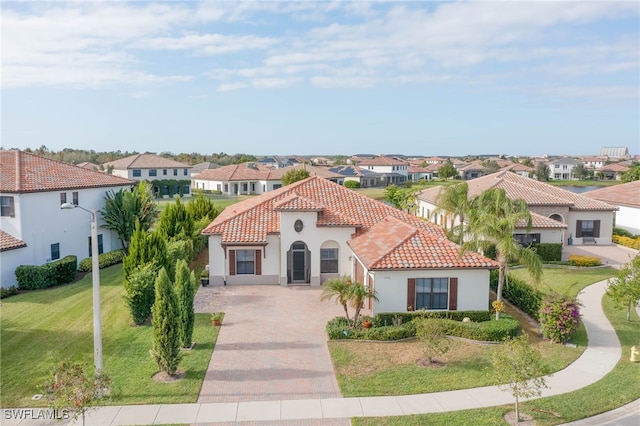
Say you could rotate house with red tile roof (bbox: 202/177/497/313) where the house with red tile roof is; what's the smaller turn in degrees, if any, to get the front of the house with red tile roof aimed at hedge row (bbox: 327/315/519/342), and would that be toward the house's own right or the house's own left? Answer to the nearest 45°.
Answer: approximately 45° to the house's own left

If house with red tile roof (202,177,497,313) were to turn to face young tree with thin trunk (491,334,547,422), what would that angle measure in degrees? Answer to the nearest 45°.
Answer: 0° — it already faces it

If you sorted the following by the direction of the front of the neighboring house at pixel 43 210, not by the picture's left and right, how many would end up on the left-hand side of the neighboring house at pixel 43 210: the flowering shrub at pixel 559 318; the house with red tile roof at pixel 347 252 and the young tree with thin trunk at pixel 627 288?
3

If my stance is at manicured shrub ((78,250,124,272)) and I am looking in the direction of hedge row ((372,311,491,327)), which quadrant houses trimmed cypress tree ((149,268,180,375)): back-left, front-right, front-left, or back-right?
front-right

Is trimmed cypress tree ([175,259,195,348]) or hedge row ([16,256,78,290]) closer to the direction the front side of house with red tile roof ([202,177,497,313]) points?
the trimmed cypress tree

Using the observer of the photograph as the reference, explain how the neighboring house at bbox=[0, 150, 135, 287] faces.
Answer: facing the viewer and to the left of the viewer

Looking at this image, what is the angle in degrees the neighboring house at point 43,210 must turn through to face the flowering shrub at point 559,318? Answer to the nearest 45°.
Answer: approximately 90° to its left

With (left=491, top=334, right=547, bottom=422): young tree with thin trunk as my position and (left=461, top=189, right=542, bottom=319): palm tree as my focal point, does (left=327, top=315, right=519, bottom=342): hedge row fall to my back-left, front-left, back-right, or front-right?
front-left

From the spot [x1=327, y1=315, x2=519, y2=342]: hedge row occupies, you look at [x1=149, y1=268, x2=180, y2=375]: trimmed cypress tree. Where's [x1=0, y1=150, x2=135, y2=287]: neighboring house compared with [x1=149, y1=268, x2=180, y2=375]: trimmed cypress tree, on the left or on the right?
right

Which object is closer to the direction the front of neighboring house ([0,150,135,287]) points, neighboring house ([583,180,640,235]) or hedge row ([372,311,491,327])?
the hedge row

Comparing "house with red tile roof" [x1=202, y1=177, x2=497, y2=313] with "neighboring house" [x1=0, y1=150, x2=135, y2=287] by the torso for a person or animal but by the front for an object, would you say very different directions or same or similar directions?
same or similar directions

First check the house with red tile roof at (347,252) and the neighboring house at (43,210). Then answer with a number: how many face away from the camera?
0

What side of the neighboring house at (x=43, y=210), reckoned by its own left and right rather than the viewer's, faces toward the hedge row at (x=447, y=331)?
left

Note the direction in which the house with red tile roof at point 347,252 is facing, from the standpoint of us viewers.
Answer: facing the viewer

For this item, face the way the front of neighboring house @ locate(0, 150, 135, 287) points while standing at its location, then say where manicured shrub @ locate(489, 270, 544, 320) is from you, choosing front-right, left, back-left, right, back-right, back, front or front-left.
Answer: left
